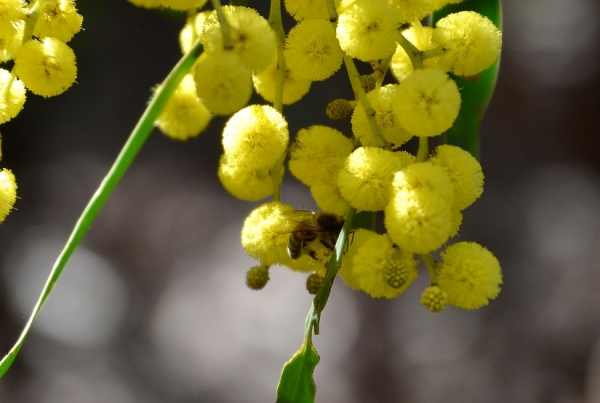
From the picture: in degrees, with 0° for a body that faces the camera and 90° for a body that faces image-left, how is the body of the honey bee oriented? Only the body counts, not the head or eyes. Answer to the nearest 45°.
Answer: approximately 270°
